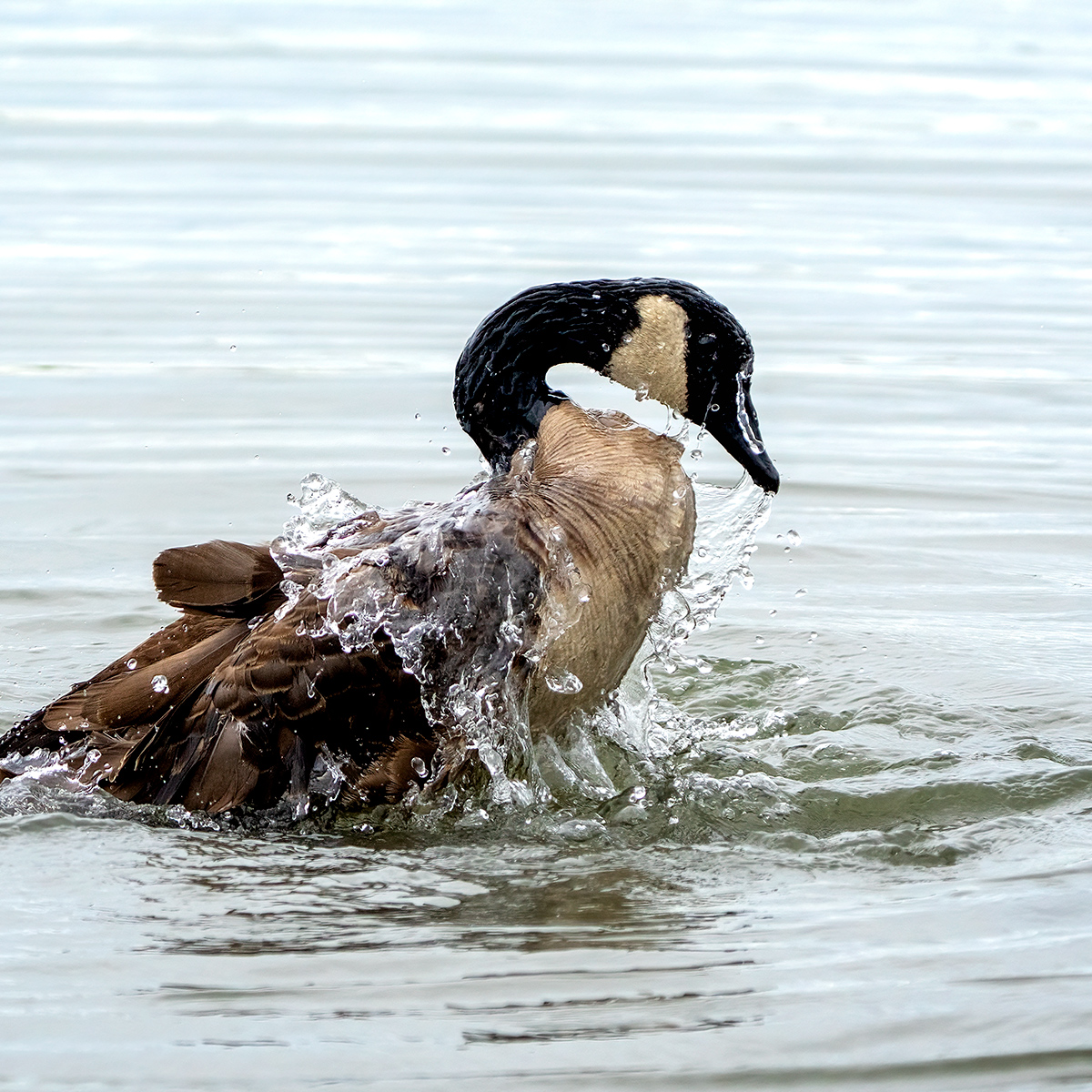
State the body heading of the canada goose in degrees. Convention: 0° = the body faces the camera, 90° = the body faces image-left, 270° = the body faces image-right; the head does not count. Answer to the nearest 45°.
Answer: approximately 270°
